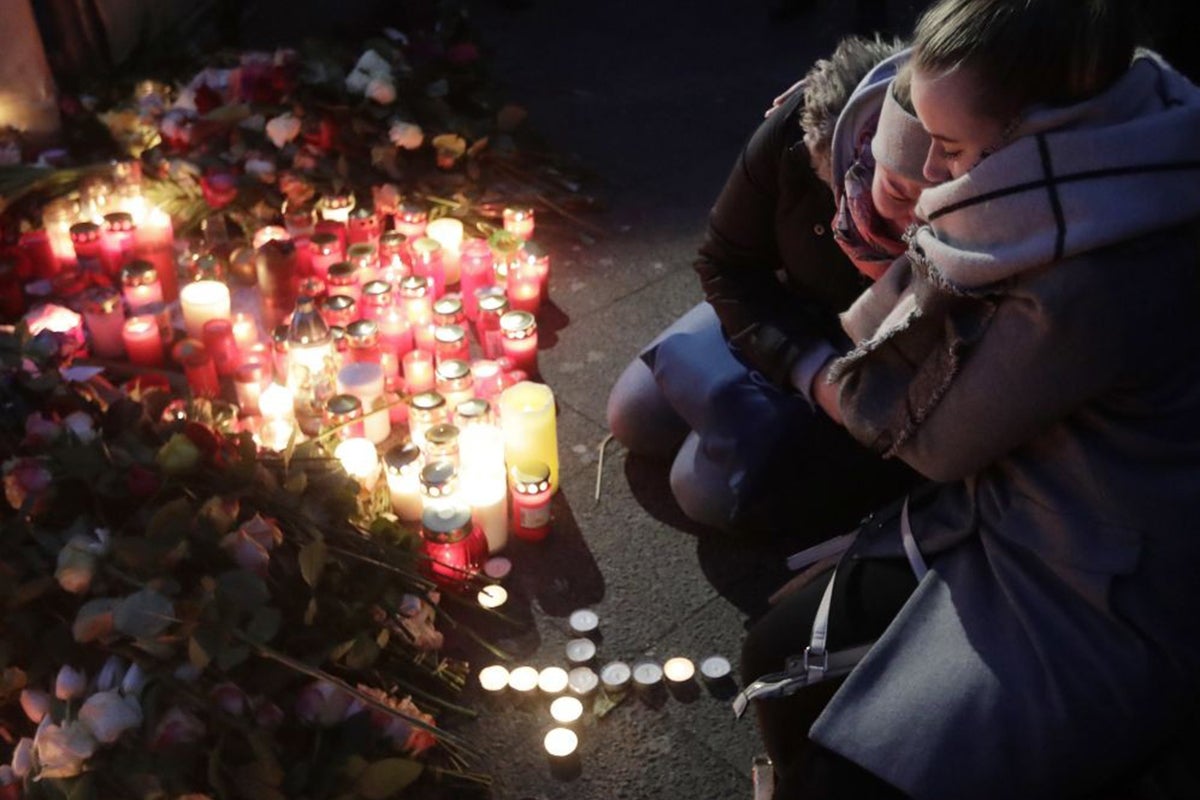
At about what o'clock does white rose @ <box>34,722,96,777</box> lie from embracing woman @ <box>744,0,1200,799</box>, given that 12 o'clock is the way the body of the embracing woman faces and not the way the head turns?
The white rose is roughly at 11 o'clock from the embracing woman.

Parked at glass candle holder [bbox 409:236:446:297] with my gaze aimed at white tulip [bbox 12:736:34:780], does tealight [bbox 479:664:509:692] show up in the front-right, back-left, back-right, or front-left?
front-left

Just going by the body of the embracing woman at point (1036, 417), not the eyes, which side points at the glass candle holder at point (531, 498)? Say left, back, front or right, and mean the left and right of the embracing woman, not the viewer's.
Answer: front

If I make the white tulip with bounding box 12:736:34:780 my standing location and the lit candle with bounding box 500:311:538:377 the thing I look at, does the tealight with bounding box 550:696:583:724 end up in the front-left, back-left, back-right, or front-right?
front-right

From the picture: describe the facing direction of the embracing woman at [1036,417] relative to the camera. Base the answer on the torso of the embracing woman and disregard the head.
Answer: to the viewer's left

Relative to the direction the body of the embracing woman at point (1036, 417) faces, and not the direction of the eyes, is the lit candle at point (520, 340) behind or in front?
in front

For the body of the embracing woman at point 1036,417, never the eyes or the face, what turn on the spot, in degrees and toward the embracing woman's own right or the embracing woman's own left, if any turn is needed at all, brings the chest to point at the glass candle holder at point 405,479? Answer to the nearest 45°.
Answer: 0° — they already face it

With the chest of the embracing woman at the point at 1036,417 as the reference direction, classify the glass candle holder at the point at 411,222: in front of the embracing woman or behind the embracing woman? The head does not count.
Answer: in front

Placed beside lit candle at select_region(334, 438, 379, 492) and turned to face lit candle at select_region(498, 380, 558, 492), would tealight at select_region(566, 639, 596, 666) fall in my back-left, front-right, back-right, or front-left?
front-right

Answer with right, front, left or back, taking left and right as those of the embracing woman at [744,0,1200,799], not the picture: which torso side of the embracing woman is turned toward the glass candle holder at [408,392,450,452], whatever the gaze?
front

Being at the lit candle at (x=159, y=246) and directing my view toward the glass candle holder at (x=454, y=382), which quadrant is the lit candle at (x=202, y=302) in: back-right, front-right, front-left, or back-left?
front-right

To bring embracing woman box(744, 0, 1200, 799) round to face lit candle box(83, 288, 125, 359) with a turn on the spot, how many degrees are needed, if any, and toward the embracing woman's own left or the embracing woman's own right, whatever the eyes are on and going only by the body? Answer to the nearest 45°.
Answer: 0° — they already face it
